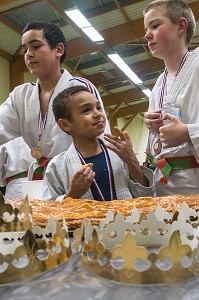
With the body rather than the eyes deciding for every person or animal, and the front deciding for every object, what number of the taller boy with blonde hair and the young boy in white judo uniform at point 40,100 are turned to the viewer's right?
0

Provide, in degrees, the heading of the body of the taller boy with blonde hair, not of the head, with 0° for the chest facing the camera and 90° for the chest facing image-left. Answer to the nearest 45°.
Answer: approximately 45°

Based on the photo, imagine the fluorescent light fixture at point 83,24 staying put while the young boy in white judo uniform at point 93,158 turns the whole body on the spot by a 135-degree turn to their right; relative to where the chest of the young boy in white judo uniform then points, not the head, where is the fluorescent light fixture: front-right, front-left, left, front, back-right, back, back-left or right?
right

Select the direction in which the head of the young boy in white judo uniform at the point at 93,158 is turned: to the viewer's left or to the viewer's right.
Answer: to the viewer's right

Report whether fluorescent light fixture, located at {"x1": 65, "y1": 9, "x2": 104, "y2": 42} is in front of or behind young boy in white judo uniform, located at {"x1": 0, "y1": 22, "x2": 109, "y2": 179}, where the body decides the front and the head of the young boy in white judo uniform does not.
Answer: behind

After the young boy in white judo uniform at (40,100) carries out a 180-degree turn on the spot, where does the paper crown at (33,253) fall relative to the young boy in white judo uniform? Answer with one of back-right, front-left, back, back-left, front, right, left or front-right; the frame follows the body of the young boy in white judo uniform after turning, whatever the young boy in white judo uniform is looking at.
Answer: back-right

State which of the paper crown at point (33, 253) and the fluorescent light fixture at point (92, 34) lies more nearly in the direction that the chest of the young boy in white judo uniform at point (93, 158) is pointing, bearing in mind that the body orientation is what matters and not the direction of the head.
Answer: the paper crown

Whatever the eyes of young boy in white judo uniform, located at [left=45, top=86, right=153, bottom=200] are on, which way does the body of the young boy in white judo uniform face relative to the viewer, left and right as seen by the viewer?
facing the viewer and to the right of the viewer

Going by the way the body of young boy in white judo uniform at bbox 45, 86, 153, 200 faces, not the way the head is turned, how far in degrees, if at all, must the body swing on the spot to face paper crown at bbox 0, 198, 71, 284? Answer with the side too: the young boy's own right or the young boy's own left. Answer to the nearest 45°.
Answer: approximately 45° to the young boy's own right

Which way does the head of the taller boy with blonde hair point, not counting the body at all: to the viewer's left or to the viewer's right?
to the viewer's left

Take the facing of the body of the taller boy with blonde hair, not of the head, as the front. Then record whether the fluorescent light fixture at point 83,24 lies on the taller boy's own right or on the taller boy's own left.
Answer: on the taller boy's own right

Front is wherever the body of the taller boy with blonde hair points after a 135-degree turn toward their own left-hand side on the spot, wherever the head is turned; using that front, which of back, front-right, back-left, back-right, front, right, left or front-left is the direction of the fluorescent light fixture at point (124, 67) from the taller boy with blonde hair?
left
